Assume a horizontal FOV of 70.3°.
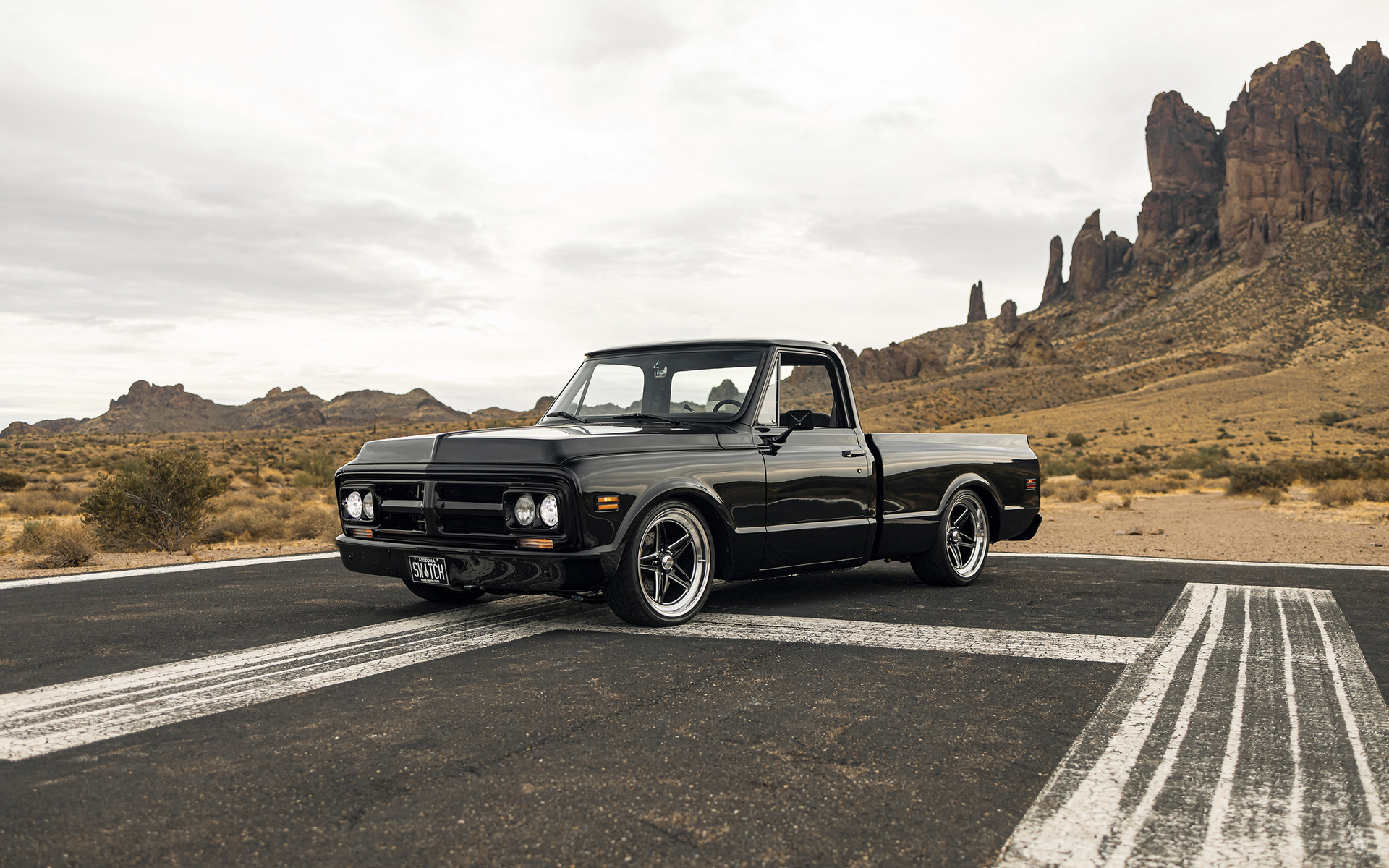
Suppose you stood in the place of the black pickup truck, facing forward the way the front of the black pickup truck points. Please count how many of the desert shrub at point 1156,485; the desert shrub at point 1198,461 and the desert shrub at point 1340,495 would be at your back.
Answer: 3

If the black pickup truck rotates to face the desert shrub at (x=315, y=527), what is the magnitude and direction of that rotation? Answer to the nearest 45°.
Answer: approximately 90° to its right

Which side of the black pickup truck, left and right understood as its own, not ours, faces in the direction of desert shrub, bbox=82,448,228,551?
right

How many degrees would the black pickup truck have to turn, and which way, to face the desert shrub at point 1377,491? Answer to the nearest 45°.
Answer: approximately 180°

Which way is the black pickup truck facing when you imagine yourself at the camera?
facing the viewer and to the left of the viewer

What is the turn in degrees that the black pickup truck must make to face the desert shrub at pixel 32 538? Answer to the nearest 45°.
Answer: approximately 90° to its right

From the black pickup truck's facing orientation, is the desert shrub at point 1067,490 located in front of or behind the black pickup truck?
behind

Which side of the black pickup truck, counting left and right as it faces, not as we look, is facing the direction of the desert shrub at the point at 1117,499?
back

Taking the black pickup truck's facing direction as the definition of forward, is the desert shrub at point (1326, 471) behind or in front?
behind

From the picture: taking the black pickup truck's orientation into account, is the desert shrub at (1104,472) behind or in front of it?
behind

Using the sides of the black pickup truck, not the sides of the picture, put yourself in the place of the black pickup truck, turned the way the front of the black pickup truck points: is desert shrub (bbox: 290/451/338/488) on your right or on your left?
on your right

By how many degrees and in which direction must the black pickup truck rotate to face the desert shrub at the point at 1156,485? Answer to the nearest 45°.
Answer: approximately 180°
